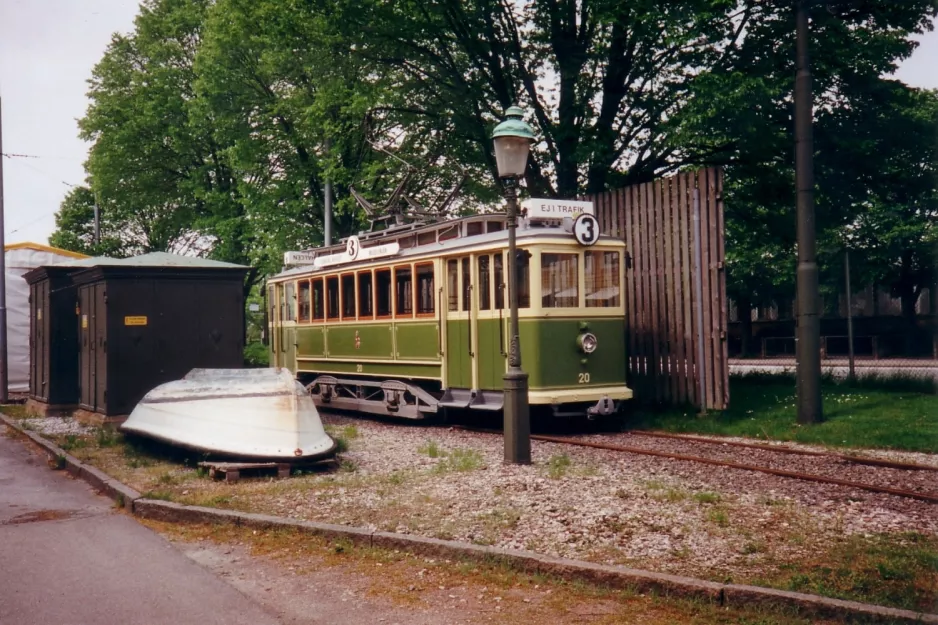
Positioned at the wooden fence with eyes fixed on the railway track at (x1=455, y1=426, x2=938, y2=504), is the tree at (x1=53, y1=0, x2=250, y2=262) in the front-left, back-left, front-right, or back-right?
back-right

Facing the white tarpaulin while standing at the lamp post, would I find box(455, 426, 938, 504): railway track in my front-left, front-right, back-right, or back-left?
back-right
